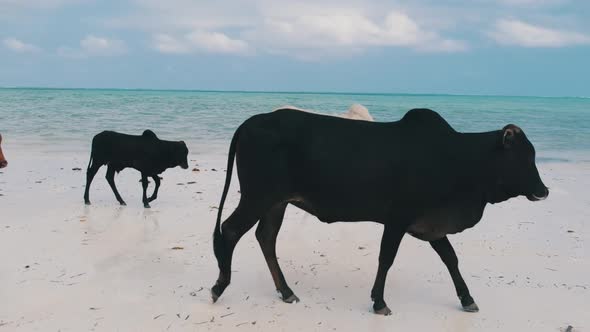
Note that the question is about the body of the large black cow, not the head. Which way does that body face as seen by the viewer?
to the viewer's right

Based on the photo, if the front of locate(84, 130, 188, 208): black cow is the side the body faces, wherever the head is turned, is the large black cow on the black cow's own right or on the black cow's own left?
on the black cow's own right

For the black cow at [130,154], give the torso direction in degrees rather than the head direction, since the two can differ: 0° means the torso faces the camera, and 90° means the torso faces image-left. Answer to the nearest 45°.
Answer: approximately 270°

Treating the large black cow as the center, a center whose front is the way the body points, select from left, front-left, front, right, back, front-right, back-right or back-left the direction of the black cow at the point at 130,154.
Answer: back-left

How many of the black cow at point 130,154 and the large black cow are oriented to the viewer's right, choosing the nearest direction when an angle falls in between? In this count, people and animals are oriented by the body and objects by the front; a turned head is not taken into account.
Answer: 2
